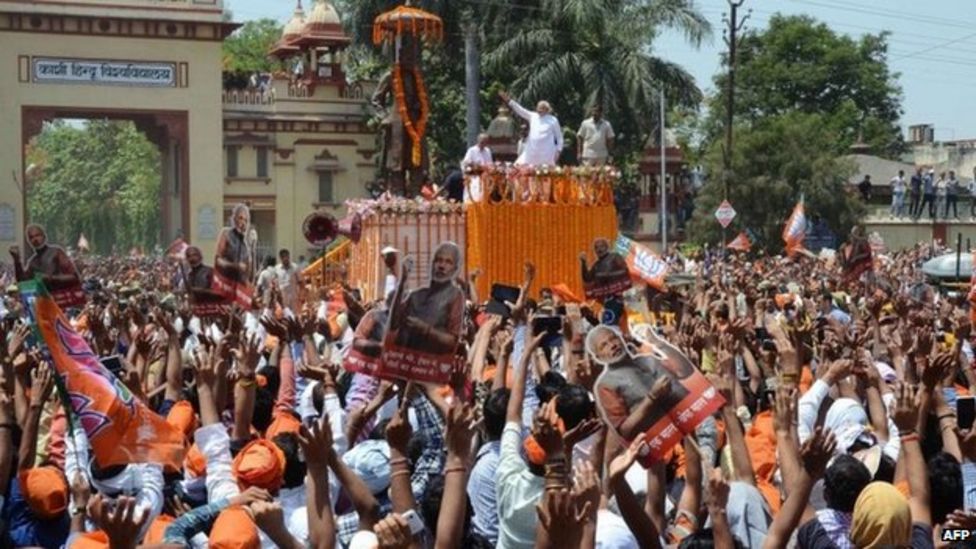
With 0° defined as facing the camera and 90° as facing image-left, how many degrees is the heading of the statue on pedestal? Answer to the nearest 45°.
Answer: approximately 315°

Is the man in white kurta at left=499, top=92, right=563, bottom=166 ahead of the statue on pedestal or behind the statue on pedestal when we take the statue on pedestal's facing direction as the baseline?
ahead

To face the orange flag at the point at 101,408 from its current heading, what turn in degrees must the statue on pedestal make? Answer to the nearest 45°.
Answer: approximately 45° to its right

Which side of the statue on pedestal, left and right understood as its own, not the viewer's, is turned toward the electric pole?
left
